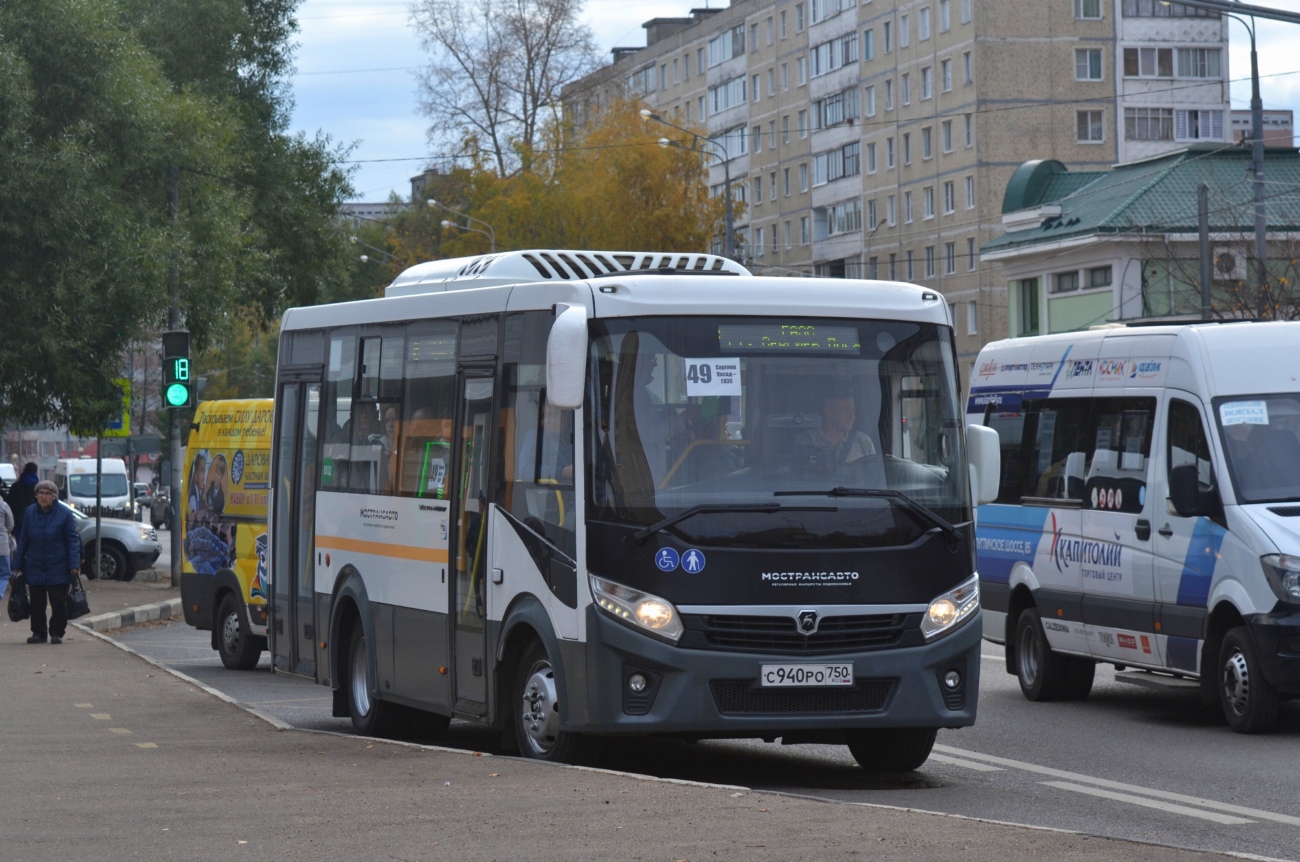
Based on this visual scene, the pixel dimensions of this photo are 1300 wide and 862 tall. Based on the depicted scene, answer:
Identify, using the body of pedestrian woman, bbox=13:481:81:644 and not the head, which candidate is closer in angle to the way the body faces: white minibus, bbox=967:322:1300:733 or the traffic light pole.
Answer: the white minibus

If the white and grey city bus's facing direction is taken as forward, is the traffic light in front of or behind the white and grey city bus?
behind

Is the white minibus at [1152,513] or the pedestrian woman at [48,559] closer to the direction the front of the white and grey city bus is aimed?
the white minibus

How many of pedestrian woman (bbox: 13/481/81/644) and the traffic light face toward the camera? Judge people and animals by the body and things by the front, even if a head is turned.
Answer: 2

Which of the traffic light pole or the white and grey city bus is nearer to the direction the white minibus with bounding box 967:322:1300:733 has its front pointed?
the white and grey city bus

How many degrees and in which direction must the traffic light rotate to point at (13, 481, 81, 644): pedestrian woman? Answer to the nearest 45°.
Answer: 0° — it already faces them

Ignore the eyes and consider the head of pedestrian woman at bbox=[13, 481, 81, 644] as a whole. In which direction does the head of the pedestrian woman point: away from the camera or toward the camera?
toward the camera

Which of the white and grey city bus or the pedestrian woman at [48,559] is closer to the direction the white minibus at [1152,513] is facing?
the white and grey city bus

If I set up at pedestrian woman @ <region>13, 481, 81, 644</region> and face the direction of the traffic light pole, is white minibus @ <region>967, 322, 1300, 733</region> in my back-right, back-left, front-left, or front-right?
back-right

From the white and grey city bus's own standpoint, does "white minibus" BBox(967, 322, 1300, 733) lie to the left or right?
on its left

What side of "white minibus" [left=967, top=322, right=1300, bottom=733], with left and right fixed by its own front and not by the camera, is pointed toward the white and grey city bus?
right

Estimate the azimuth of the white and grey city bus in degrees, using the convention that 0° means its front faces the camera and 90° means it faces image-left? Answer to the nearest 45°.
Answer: approximately 315°

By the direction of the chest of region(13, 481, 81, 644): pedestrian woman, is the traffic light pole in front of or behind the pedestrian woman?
behind

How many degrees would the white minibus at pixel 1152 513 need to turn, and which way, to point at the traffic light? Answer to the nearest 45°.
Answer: approximately 180°

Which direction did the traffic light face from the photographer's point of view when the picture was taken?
facing the viewer

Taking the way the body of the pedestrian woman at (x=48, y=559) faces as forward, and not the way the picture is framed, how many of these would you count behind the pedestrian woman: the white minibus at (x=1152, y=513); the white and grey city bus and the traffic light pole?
1
